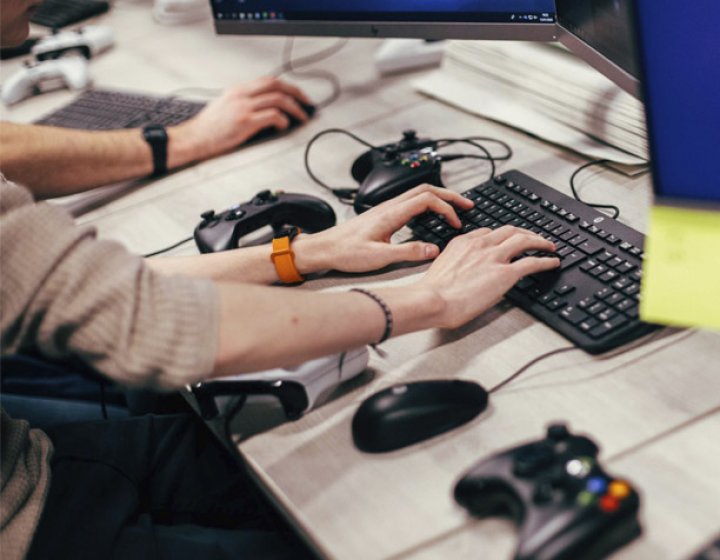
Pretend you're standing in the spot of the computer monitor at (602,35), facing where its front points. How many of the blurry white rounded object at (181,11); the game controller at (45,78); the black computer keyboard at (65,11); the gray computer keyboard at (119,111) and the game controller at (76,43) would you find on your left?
0

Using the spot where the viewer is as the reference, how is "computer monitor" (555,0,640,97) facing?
facing the viewer and to the left of the viewer

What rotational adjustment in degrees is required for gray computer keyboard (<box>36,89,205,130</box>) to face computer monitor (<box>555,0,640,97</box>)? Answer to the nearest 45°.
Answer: approximately 90° to its left

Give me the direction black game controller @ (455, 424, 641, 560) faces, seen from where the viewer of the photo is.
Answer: facing away from the viewer and to the right of the viewer

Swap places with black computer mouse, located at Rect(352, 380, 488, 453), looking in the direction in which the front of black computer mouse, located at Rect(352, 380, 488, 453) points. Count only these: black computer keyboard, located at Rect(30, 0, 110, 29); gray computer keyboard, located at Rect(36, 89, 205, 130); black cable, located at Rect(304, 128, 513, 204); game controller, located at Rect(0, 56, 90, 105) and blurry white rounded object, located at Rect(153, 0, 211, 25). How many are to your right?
0

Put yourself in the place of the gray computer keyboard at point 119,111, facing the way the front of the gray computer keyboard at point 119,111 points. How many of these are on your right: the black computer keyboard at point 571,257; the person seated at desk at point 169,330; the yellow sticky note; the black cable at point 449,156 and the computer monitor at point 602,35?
0

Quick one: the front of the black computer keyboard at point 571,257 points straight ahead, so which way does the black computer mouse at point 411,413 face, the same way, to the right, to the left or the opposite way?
the opposite way

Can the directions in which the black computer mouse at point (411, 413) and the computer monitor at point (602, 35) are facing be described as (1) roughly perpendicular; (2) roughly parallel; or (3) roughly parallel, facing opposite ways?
roughly parallel, facing opposite ways

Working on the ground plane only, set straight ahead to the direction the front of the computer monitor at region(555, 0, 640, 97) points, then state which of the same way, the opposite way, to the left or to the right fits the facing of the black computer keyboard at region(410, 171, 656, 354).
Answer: the same way

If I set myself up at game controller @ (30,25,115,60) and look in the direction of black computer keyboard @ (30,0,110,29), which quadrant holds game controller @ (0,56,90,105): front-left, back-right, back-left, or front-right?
back-left

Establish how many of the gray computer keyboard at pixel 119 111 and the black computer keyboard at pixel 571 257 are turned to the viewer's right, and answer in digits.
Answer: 0

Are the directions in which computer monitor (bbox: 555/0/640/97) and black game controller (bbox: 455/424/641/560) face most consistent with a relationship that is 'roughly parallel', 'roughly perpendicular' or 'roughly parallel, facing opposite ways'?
roughly parallel, facing opposite ways

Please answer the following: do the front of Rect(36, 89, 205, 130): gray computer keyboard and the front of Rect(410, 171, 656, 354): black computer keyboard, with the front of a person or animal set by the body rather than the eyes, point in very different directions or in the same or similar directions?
same or similar directions

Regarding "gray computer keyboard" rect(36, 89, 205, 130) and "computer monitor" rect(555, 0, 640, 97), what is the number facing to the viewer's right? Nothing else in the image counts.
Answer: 0

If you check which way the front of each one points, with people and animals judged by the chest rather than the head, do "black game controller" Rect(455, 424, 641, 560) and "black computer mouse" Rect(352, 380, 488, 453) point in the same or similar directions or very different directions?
same or similar directions

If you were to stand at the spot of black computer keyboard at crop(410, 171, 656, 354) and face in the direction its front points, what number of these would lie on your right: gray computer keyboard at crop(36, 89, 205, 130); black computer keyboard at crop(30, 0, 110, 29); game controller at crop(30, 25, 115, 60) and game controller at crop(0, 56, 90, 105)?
4
